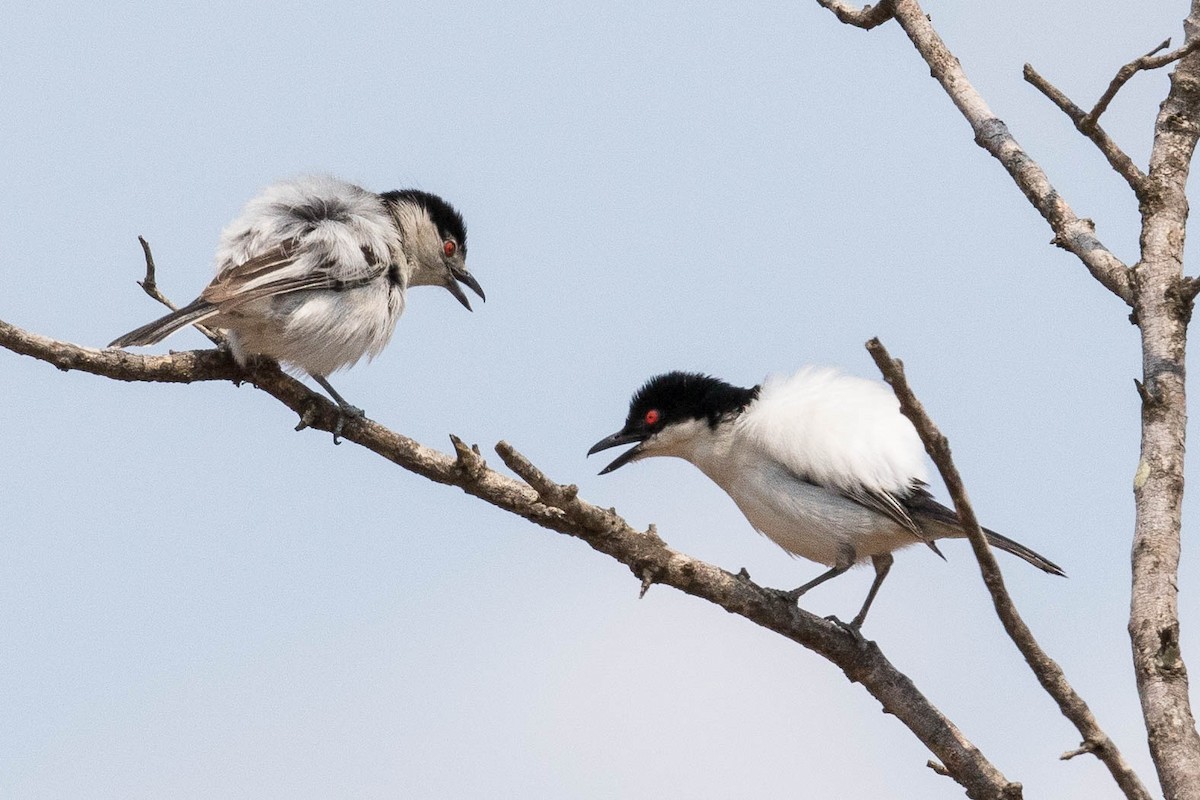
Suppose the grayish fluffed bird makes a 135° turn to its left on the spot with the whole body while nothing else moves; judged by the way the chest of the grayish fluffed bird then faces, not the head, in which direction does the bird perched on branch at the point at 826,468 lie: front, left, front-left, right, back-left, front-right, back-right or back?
back-right

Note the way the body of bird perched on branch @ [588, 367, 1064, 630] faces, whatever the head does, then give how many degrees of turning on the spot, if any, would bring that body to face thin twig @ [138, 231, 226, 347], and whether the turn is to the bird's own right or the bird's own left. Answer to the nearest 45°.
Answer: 0° — it already faces it

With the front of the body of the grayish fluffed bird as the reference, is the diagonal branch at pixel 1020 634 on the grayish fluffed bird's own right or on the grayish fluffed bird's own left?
on the grayish fluffed bird's own right

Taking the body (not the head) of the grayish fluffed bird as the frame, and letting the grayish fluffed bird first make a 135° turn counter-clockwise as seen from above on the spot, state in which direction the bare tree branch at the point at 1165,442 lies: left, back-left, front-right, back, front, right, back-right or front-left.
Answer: back

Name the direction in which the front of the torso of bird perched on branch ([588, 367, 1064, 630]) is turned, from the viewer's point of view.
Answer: to the viewer's left

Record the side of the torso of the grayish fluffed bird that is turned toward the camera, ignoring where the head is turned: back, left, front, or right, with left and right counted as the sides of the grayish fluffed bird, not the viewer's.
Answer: right
